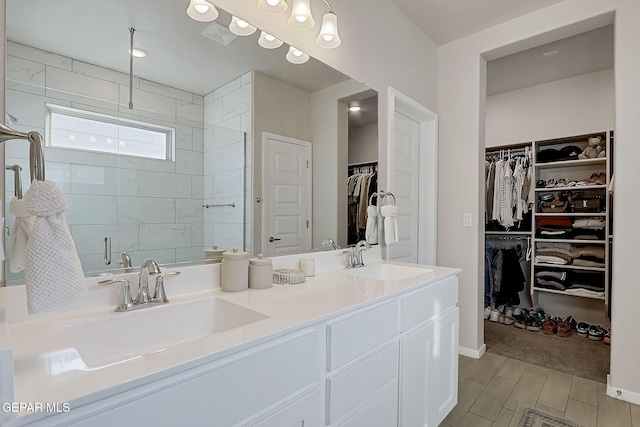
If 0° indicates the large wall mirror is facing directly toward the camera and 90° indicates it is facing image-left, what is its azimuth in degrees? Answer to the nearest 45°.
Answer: approximately 315°

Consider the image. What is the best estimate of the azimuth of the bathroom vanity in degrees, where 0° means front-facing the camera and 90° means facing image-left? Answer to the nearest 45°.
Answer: approximately 315°

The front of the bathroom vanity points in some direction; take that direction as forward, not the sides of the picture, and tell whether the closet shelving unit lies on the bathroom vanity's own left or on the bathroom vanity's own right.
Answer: on the bathroom vanity's own left

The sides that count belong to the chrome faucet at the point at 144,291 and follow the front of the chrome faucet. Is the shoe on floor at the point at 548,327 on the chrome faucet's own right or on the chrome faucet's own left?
on the chrome faucet's own left

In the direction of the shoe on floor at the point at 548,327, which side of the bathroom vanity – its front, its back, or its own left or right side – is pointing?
left

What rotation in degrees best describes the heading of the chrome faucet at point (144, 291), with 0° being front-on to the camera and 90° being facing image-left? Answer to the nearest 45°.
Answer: approximately 315°

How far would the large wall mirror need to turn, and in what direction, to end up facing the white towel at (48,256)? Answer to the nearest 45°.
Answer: approximately 45° to its right
